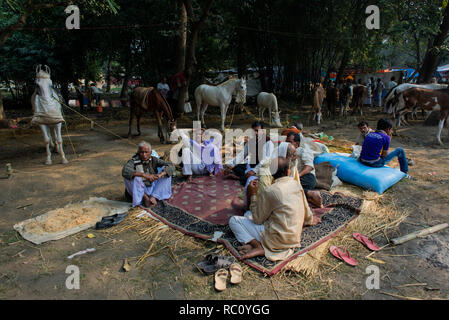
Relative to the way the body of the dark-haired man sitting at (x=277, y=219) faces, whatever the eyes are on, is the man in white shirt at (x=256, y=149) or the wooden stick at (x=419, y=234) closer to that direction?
the man in white shirt

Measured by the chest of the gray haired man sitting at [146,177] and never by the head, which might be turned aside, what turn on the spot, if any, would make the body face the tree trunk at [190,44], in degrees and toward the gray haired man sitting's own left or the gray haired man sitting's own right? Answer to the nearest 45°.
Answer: approximately 180°

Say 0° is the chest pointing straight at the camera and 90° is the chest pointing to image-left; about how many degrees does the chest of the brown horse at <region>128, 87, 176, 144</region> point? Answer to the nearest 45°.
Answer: approximately 315°

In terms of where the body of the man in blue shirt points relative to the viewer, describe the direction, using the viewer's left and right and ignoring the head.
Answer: facing away from the viewer and to the right of the viewer

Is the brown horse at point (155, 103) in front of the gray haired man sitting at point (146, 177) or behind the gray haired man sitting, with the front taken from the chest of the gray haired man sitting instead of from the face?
behind

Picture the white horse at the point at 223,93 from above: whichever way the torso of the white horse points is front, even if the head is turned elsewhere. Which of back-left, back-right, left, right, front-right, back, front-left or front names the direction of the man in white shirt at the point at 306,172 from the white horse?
front-right
